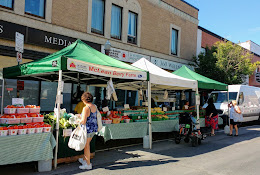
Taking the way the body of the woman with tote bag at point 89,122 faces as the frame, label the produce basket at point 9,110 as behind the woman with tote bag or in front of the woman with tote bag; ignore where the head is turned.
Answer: in front

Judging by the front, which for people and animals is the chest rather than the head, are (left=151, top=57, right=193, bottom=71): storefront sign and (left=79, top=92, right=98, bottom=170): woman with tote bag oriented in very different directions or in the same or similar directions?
very different directions

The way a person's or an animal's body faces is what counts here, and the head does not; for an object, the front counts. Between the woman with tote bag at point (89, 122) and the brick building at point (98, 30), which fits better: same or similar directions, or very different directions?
very different directions

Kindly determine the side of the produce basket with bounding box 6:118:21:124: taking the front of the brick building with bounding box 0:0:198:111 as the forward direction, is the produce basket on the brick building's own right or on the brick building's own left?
on the brick building's own right

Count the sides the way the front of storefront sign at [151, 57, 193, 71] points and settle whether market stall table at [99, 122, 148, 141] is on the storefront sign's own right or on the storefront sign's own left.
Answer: on the storefront sign's own right

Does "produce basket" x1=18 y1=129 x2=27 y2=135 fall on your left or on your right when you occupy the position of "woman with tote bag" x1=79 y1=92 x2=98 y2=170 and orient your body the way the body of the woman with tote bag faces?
on your left

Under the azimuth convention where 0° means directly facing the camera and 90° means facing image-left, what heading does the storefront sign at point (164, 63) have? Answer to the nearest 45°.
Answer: approximately 315°

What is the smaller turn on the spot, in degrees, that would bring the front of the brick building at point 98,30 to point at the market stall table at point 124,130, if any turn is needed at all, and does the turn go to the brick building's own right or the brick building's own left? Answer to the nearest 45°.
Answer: approximately 45° to the brick building's own right

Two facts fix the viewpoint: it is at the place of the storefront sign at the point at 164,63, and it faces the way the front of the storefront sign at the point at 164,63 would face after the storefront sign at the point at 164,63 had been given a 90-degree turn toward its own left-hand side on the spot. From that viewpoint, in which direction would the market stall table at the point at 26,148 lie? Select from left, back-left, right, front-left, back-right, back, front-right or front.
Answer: back-right

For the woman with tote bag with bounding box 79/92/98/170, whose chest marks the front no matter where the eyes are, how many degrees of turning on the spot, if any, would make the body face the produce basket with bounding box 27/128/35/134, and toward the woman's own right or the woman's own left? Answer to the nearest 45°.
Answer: approximately 45° to the woman's own left

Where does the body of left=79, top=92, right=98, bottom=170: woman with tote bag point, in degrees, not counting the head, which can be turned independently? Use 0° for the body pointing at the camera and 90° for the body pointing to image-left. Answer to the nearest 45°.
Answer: approximately 135°

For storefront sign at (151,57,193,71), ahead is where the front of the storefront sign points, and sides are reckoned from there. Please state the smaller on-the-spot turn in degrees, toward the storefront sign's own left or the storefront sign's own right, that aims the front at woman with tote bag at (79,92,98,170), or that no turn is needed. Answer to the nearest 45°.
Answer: approximately 45° to the storefront sign's own right

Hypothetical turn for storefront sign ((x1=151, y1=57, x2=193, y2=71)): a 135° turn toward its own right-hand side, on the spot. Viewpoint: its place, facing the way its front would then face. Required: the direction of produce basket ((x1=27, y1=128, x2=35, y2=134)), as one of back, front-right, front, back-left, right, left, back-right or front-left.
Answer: left

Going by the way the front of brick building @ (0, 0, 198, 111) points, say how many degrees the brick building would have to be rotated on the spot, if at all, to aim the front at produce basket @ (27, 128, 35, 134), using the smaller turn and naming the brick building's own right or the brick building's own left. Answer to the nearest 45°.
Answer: approximately 45° to the brick building's own right

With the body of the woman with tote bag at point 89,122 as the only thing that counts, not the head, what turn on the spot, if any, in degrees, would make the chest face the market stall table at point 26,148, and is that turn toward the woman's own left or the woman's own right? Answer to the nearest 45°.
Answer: approximately 45° to the woman's own left
